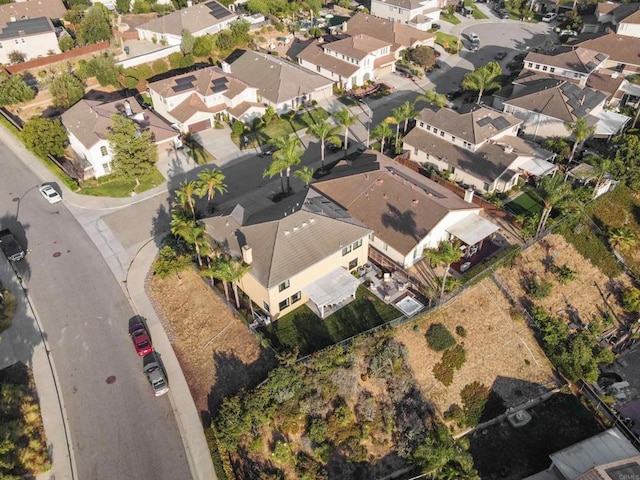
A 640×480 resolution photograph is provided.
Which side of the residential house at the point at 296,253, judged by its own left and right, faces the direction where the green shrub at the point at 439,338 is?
back

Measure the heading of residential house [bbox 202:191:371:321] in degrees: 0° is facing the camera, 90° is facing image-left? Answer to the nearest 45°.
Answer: approximately 135°

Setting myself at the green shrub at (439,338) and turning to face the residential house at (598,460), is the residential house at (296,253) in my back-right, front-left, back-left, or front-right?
back-right

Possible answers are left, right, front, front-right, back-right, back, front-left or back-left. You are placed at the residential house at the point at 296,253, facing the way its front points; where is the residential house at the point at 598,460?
back
